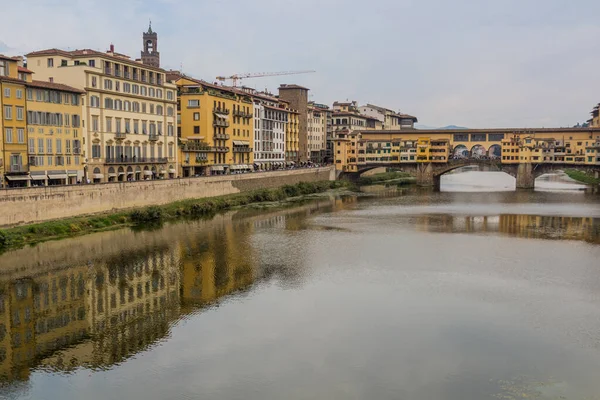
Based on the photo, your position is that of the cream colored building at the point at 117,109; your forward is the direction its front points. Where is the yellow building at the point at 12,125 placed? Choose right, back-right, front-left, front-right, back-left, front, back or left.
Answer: right

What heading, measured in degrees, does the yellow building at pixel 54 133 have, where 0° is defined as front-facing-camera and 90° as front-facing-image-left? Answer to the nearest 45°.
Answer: approximately 315°

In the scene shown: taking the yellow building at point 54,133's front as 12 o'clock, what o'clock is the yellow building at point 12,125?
the yellow building at point 12,125 is roughly at 3 o'clock from the yellow building at point 54,133.

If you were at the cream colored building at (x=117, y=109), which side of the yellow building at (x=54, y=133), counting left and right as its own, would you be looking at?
left

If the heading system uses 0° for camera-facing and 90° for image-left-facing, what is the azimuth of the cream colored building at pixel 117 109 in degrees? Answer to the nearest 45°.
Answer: approximately 315°

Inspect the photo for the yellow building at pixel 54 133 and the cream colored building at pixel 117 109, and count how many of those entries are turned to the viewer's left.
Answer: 0
